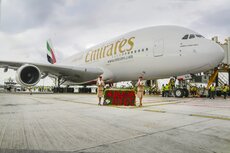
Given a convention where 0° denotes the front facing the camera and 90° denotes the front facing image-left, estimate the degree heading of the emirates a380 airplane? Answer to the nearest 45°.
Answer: approximately 315°
